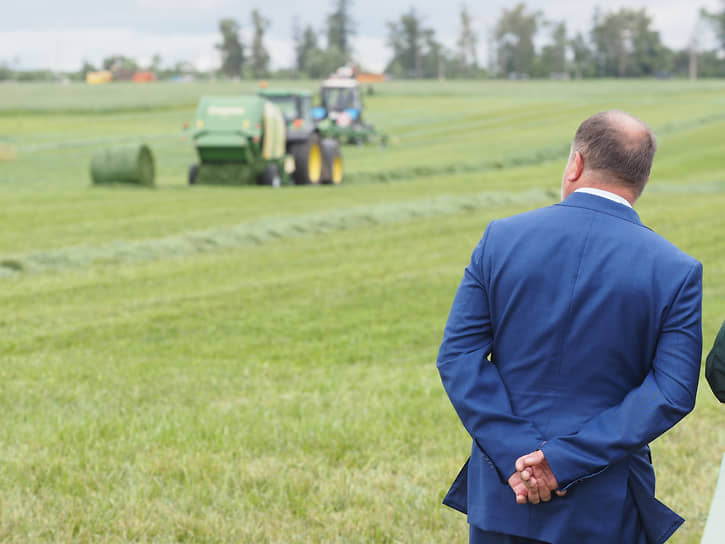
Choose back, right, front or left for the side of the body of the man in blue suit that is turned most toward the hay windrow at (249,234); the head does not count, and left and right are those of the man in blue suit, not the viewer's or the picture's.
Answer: front

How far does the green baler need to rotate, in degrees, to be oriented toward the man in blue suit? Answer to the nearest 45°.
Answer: approximately 135° to its right

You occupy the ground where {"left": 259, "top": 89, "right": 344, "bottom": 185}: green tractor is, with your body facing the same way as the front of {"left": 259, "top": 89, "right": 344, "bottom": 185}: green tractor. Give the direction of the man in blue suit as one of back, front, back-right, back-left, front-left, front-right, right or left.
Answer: back-right

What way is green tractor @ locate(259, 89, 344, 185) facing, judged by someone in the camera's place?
facing away from the viewer and to the right of the viewer

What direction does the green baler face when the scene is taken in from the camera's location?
facing away from the viewer and to the right of the viewer

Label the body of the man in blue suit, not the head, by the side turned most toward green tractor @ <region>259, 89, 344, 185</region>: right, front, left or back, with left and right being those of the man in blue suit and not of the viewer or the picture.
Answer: front

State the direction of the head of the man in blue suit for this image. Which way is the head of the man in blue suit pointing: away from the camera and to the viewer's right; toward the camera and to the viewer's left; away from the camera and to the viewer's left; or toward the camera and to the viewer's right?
away from the camera and to the viewer's left

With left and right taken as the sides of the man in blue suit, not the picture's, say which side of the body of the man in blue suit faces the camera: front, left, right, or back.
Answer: back

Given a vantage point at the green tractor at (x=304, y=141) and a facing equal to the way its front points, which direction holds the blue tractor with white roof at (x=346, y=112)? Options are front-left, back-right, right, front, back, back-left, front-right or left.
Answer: front-left

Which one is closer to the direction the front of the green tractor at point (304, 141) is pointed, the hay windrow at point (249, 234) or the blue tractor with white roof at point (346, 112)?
the blue tractor with white roof
